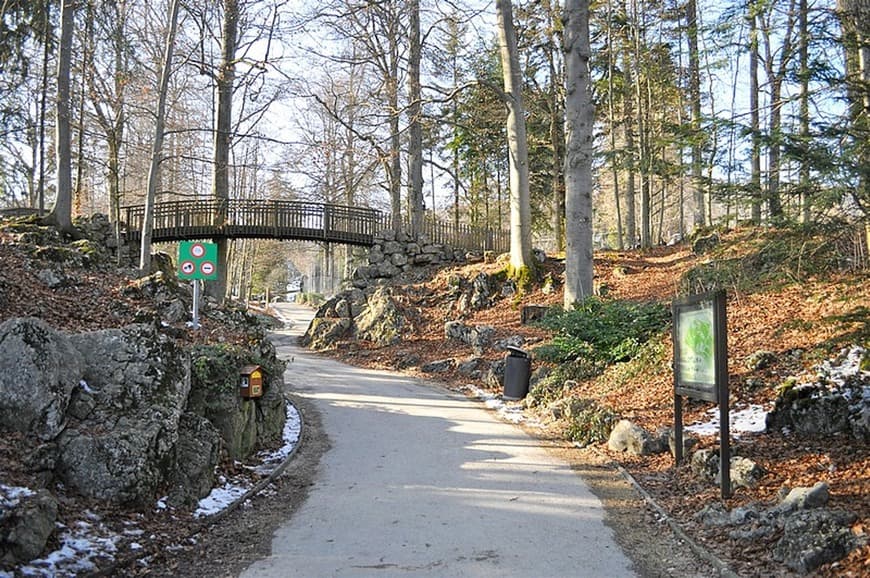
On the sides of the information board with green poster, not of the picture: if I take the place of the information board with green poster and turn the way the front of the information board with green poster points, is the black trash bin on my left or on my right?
on my right

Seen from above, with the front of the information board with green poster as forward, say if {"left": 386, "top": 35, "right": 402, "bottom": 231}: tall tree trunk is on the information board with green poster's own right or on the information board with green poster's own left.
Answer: on the information board with green poster's own right

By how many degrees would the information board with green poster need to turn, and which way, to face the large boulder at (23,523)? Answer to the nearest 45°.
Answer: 0° — it already faces it

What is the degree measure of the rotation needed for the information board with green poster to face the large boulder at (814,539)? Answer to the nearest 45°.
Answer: approximately 45° to its left

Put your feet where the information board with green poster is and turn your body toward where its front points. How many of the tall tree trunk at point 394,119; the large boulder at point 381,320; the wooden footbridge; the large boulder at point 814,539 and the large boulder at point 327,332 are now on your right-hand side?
4

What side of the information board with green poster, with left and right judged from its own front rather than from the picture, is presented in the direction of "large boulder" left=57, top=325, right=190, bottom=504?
front

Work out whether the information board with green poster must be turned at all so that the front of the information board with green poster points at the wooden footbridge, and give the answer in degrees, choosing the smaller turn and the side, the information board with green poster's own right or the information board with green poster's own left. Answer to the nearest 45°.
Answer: approximately 90° to the information board with green poster's own right

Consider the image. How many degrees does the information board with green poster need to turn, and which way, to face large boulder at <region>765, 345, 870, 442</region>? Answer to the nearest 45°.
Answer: approximately 180°

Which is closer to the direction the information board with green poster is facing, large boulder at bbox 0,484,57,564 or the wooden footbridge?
the large boulder

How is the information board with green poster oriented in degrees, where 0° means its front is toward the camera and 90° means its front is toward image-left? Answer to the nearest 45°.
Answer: approximately 45°

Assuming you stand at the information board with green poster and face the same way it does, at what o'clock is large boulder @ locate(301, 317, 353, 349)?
The large boulder is roughly at 3 o'clock from the information board with green poster.

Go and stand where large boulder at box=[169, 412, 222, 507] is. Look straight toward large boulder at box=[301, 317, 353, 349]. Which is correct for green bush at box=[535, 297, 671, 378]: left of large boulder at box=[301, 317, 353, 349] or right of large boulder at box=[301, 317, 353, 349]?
right
